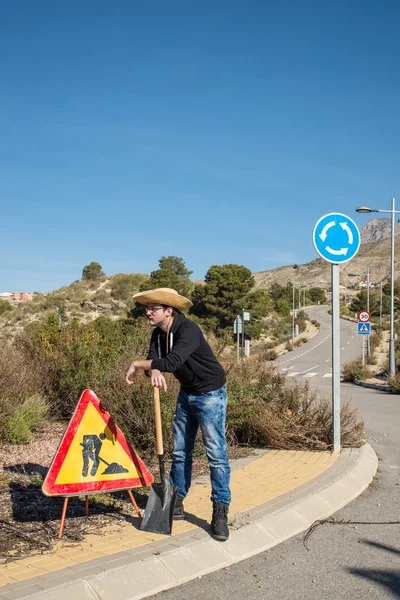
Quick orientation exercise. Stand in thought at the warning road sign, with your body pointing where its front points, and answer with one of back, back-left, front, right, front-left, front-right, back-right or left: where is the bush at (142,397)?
back

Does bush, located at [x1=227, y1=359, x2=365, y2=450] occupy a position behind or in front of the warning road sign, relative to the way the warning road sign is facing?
behind

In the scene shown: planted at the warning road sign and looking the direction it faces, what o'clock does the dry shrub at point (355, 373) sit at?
The dry shrub is roughly at 7 o'clock from the warning road sign.

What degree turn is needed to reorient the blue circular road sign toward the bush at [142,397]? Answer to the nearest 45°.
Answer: approximately 90° to its right

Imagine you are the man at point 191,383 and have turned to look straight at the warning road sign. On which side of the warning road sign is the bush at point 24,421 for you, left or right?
right

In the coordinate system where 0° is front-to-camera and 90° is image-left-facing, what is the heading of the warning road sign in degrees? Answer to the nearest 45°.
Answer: approximately 0°

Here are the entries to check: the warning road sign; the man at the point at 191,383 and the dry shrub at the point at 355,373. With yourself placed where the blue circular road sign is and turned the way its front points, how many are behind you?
1

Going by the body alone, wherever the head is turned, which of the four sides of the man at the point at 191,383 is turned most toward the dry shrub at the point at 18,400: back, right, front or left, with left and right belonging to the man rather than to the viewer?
right

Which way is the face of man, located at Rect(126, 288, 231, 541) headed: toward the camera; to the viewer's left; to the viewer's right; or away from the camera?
to the viewer's left

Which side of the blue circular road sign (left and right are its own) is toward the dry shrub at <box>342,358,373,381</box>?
back

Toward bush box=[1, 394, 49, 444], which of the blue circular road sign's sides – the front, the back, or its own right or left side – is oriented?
right

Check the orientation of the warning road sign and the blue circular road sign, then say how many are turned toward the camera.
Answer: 2

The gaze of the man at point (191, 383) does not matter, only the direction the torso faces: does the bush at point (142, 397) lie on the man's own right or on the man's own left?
on the man's own right
